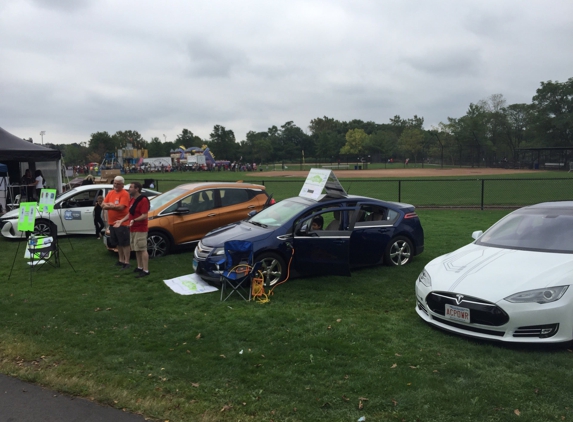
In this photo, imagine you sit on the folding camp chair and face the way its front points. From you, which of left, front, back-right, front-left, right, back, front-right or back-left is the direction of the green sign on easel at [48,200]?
back-right

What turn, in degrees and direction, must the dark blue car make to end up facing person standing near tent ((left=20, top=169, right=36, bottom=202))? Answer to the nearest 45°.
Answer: approximately 90° to its right

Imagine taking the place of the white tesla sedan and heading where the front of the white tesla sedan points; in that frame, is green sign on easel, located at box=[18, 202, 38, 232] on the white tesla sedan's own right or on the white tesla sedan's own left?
on the white tesla sedan's own right

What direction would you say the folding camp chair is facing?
toward the camera

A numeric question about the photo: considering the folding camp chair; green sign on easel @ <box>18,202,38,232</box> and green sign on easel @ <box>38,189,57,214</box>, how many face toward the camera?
3

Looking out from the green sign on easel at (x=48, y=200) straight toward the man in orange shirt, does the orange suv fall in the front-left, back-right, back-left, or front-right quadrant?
front-left

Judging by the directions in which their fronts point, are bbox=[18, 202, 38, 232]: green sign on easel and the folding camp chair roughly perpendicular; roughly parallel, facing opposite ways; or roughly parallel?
roughly parallel

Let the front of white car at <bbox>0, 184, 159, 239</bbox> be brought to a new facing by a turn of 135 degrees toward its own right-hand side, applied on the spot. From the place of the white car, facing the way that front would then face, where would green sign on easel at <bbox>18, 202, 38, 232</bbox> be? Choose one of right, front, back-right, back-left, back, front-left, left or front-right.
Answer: back

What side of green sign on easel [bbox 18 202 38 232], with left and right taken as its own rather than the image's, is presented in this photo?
front

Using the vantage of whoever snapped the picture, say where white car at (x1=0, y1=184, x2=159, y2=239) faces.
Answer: facing the viewer and to the left of the viewer

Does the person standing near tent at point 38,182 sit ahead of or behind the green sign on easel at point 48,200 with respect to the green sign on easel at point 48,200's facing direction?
behind

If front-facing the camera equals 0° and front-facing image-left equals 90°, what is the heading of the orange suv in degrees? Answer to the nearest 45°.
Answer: approximately 45°

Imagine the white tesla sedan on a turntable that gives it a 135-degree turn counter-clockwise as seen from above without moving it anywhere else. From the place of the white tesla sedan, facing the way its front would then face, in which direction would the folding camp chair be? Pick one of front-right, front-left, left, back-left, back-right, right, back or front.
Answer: back

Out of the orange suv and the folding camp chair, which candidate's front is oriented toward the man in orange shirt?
the orange suv

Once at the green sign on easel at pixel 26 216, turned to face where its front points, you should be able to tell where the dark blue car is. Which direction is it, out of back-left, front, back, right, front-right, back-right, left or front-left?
front-left

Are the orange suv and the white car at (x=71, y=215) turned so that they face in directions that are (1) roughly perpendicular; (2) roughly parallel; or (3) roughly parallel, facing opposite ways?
roughly parallel

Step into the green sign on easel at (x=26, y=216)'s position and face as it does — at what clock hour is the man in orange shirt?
The man in orange shirt is roughly at 10 o'clock from the green sign on easel.
